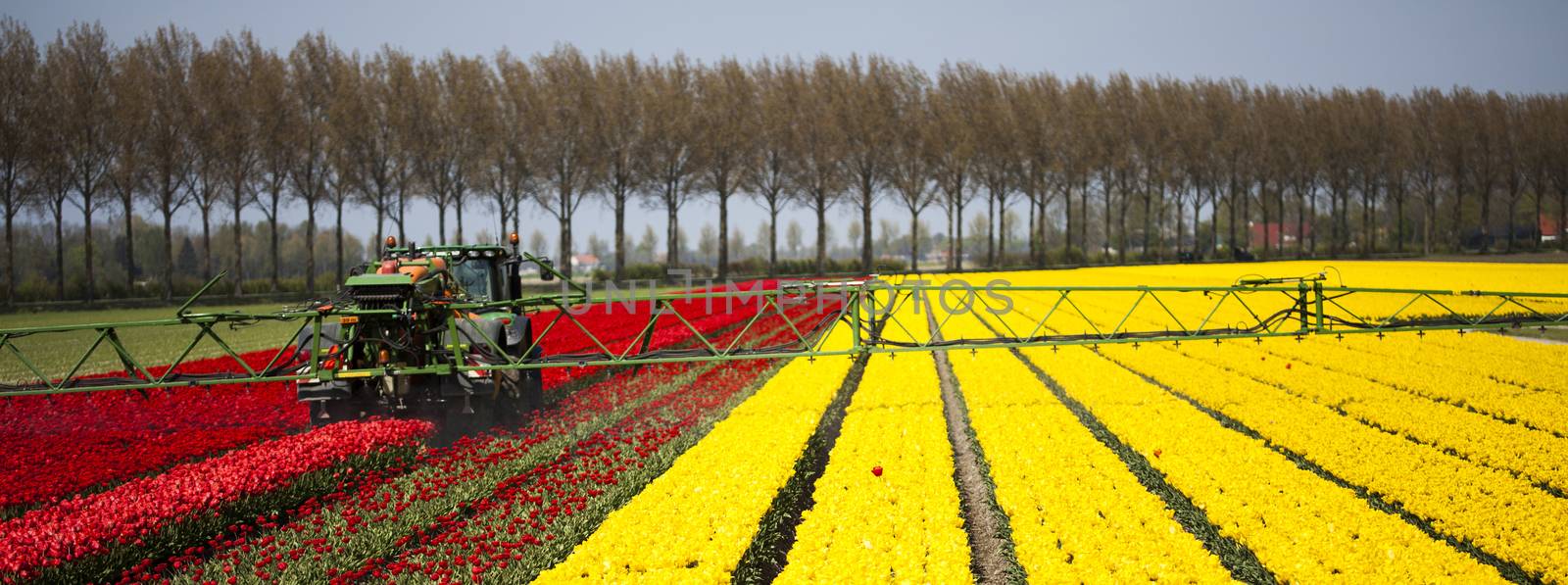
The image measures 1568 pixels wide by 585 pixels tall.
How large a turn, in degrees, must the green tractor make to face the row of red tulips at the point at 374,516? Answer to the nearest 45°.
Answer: approximately 135° to its right

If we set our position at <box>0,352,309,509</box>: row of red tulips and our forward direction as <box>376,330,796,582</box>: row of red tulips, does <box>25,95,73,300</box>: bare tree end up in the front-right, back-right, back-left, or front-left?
back-left

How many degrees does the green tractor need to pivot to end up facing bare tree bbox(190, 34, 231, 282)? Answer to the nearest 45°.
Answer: approximately 45° to its left

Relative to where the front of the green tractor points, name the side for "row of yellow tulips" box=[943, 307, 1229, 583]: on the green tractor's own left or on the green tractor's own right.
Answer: on the green tractor's own right

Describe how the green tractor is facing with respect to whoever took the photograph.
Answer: facing away from the viewer and to the right of the viewer
